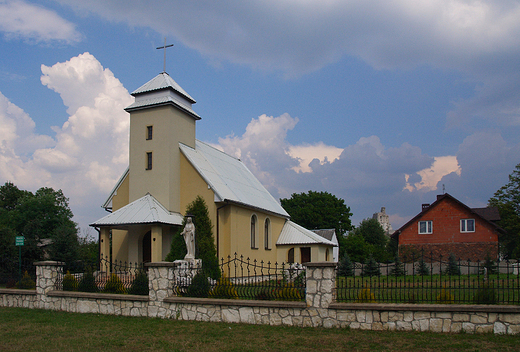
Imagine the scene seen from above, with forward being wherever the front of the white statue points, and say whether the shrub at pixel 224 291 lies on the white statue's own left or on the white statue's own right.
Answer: on the white statue's own left

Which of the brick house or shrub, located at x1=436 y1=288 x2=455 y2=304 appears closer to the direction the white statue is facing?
the shrub

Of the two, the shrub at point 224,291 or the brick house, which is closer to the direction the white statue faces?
the shrub

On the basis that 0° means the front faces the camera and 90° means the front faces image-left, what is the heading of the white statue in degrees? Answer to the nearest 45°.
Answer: approximately 45°

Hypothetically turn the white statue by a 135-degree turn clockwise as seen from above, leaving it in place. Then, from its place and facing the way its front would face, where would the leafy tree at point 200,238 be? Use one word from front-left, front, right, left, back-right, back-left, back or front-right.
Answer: front

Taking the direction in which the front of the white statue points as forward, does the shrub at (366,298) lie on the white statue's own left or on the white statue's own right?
on the white statue's own left

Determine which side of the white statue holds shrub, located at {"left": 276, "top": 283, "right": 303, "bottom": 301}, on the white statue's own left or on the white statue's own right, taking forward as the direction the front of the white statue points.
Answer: on the white statue's own left
